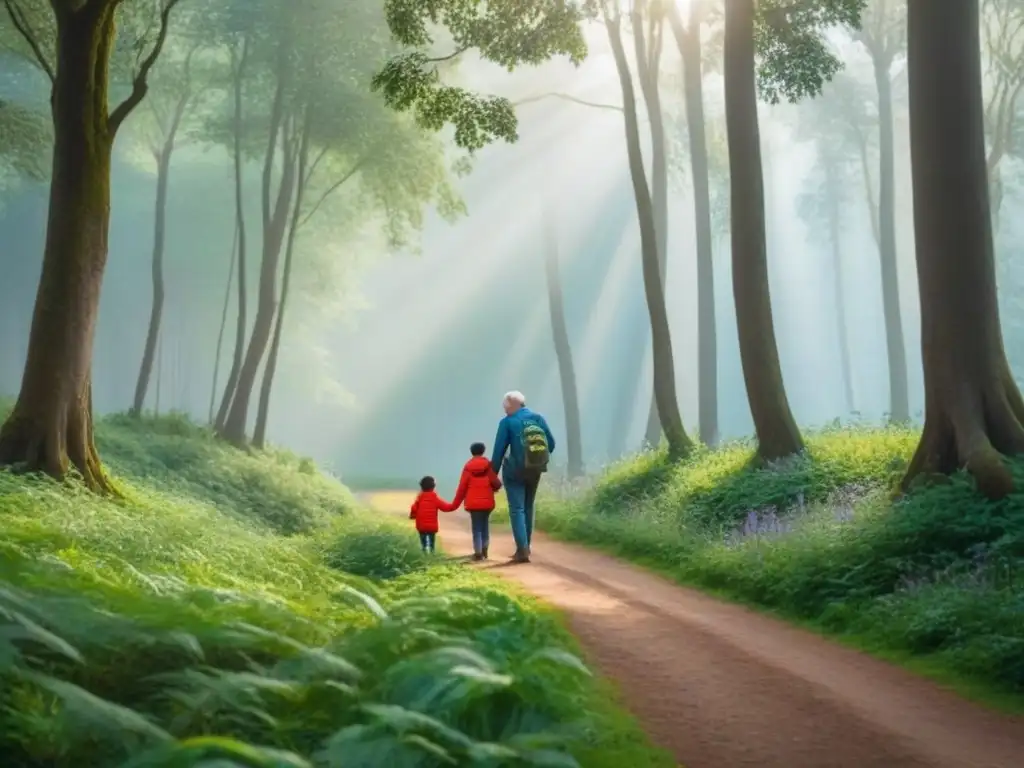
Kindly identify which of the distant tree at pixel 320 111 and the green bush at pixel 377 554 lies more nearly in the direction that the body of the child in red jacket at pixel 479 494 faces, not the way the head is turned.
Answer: the distant tree

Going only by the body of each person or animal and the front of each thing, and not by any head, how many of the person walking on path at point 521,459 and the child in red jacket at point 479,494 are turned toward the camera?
0

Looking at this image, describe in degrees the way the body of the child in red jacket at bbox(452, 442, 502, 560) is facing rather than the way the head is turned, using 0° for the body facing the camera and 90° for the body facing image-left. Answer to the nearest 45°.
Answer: approximately 180°

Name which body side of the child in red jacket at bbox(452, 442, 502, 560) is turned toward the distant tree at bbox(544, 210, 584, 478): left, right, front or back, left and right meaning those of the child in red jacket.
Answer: front

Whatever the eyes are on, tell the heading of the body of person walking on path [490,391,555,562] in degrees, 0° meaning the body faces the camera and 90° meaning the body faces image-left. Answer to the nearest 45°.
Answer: approximately 135°

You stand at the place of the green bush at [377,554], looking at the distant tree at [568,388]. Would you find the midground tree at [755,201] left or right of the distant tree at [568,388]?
right

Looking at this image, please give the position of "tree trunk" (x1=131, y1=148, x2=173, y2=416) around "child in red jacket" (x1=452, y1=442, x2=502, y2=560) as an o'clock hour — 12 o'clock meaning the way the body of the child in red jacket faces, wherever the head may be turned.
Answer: The tree trunk is roughly at 11 o'clock from the child in red jacket.

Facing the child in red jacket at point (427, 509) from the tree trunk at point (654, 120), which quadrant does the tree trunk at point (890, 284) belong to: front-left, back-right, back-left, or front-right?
back-left

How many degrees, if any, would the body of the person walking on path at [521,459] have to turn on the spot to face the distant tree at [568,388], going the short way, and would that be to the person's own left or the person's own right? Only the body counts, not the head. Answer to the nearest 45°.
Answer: approximately 45° to the person's own right

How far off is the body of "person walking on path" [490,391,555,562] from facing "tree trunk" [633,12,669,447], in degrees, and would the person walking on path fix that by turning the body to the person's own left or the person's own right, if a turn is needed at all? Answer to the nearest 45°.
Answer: approximately 45° to the person's own right

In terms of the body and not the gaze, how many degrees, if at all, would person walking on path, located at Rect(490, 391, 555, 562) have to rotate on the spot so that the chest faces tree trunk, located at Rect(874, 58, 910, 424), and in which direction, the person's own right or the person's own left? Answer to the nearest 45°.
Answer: approximately 90° to the person's own right

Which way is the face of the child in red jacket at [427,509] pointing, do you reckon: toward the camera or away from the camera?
away from the camera
